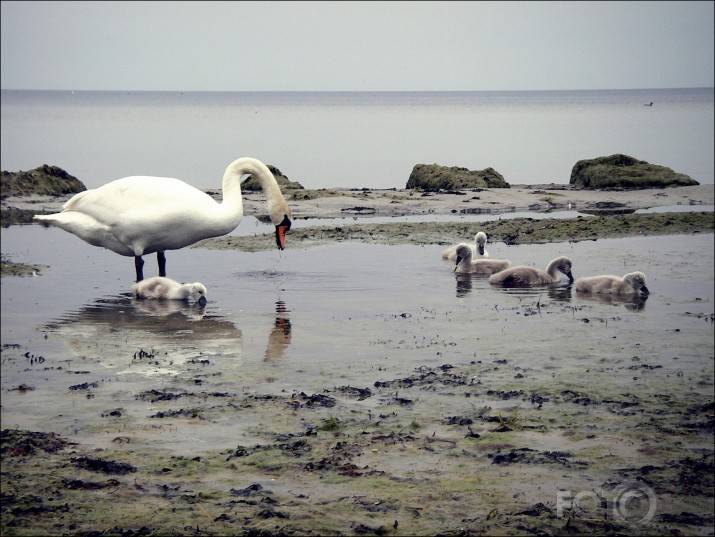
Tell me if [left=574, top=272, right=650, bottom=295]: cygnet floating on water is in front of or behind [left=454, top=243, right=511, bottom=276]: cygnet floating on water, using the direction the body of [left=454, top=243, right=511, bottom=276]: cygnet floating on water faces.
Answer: behind

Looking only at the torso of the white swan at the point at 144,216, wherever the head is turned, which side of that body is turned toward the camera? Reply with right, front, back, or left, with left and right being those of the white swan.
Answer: right

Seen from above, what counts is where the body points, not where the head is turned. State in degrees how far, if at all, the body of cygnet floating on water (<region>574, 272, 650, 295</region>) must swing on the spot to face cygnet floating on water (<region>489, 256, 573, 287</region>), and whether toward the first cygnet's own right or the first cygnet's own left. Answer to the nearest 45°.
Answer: approximately 135° to the first cygnet's own left

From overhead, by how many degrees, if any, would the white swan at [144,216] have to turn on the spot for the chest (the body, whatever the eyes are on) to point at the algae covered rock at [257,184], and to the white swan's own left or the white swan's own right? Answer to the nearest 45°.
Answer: approximately 90° to the white swan's own left

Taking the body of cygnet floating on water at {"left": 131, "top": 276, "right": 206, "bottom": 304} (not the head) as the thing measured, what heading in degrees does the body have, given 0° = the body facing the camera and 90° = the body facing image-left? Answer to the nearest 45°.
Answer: approximately 270°

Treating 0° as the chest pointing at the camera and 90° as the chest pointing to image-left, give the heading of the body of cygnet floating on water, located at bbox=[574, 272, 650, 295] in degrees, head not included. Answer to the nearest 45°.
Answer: approximately 270°

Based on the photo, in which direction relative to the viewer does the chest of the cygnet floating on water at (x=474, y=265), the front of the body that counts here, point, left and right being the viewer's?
facing to the left of the viewer

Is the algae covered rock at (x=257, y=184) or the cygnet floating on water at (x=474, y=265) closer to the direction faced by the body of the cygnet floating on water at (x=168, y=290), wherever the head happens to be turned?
the cygnet floating on water

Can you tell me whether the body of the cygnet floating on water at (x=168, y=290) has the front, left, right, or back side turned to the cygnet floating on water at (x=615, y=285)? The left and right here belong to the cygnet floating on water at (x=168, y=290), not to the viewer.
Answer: front

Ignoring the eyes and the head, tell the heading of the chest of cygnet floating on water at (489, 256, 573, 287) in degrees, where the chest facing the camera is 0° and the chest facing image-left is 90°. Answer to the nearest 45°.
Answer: approximately 270°

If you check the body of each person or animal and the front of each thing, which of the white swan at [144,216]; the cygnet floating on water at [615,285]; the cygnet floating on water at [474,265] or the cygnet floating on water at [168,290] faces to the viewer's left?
the cygnet floating on water at [474,265]
